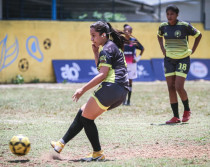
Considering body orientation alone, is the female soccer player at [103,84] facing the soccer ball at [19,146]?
yes

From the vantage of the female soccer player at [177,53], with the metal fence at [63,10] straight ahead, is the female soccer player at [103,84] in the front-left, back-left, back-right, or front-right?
back-left

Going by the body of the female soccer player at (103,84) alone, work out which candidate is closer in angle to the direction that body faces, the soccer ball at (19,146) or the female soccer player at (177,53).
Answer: the soccer ball

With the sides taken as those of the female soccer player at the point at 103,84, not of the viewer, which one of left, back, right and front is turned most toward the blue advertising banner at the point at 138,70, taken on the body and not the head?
right

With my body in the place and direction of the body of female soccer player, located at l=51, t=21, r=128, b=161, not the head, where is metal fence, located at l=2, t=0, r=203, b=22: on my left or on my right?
on my right

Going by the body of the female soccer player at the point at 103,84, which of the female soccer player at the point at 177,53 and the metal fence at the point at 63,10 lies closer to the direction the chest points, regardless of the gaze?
the metal fence

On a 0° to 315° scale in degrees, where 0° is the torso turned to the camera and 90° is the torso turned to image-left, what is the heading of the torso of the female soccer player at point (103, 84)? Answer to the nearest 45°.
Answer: approximately 90°

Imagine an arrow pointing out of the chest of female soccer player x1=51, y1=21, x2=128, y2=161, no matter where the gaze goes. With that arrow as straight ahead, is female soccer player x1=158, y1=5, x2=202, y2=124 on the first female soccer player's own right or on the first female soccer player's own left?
on the first female soccer player's own right

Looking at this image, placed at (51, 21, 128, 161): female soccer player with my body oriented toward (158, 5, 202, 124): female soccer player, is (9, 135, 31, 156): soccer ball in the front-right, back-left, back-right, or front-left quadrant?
back-left
